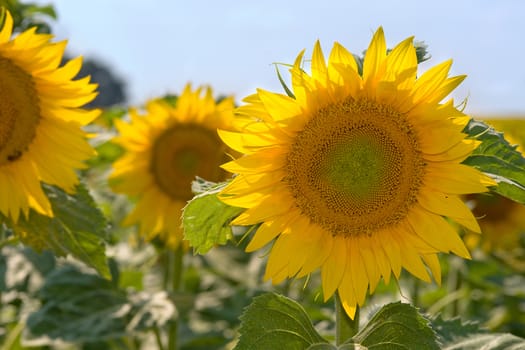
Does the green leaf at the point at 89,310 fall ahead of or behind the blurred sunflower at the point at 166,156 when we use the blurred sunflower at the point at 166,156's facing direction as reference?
ahead

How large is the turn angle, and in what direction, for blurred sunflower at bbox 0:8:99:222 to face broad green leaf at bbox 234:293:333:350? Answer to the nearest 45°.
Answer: approximately 45° to its left

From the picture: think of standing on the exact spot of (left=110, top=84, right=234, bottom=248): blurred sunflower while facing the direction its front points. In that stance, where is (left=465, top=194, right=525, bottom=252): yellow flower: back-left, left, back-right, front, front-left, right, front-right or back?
left

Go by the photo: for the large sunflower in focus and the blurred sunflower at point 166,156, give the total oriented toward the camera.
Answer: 2

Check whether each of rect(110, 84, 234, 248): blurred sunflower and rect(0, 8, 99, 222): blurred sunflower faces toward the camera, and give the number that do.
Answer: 2

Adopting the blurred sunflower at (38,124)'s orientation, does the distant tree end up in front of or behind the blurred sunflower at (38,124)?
behind

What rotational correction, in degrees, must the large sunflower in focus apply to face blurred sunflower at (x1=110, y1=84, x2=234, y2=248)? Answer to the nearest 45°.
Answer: approximately 135° to its right

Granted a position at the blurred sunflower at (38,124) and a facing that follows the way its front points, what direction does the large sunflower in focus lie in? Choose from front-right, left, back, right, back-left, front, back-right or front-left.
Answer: front-left

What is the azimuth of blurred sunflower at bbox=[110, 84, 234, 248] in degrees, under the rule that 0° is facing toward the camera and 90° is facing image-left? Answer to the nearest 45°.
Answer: approximately 0°

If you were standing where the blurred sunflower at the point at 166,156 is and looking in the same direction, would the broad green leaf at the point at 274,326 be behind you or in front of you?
in front

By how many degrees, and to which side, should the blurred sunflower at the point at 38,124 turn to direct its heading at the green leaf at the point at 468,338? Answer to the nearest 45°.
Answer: approximately 45° to its left

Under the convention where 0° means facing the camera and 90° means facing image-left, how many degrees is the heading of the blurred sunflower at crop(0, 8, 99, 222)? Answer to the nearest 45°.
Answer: approximately 0°
